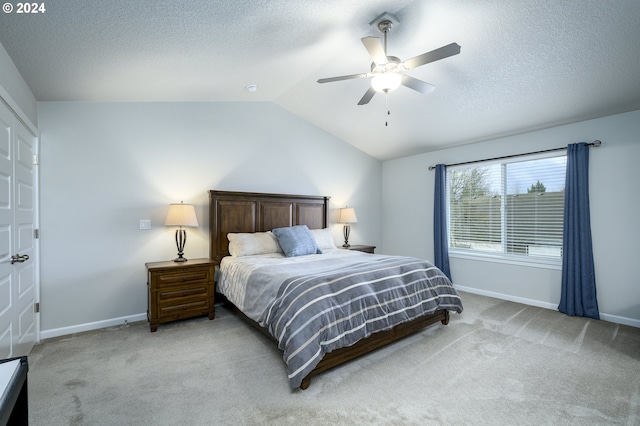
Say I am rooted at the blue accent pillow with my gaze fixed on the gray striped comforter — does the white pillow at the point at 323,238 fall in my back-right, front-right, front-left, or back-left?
back-left

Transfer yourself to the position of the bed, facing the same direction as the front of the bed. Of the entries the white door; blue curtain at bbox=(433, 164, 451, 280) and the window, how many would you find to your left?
2

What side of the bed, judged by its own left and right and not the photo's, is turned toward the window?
left

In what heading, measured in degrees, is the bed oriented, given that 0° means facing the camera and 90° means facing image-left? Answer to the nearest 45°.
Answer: approximately 315°

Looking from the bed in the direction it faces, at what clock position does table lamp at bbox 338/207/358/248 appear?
The table lamp is roughly at 8 o'clock from the bed.

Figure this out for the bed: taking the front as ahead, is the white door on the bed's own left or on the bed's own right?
on the bed's own right

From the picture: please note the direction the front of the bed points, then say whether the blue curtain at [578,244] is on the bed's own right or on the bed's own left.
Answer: on the bed's own left

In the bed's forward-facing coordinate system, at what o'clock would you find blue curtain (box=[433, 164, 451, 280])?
The blue curtain is roughly at 9 o'clock from the bed.

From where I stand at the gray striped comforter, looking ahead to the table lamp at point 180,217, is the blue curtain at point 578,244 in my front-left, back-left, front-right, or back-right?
back-right
